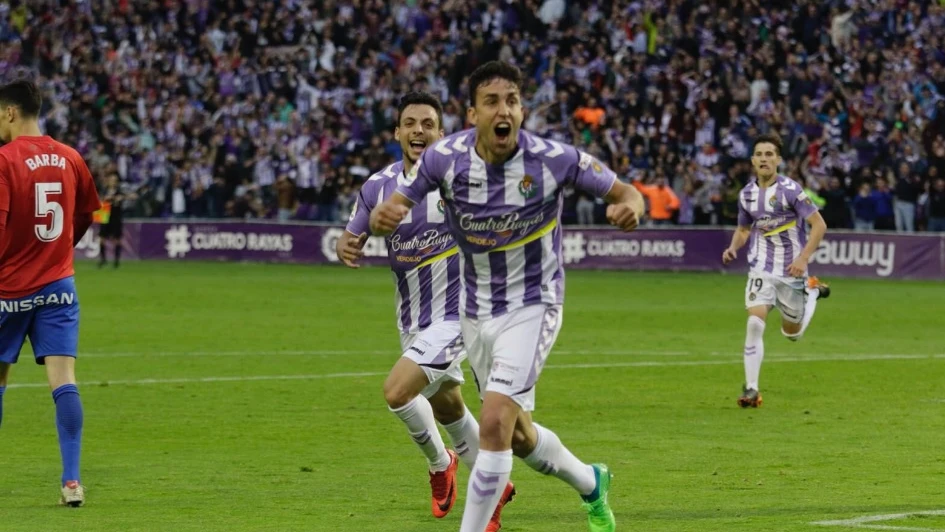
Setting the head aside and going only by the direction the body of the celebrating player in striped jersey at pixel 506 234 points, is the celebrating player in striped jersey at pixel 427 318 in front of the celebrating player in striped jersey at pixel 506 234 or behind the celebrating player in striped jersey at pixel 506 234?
behind

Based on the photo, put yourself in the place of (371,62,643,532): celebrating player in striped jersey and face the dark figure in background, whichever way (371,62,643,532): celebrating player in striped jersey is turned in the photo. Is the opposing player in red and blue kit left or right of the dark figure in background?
left

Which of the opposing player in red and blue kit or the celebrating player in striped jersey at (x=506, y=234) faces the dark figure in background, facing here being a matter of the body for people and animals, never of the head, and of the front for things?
the opposing player in red and blue kit

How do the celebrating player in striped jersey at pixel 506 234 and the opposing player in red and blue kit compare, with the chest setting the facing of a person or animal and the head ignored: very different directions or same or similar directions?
very different directions

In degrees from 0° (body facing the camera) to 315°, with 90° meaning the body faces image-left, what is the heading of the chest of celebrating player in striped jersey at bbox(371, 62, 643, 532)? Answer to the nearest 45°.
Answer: approximately 0°

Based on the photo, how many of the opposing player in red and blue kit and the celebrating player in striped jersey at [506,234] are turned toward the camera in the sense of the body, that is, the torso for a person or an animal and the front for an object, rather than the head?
1

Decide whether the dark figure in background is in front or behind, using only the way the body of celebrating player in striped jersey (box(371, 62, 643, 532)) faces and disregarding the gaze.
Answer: behind

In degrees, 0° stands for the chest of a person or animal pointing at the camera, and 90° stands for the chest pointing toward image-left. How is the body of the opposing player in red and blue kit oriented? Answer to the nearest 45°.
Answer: approximately 180°

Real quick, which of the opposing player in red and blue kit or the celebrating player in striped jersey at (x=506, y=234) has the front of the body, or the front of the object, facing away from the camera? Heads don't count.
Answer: the opposing player in red and blue kit

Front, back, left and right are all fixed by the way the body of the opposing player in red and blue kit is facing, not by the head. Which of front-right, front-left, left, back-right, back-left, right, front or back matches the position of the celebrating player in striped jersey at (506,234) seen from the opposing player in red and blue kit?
back-right
